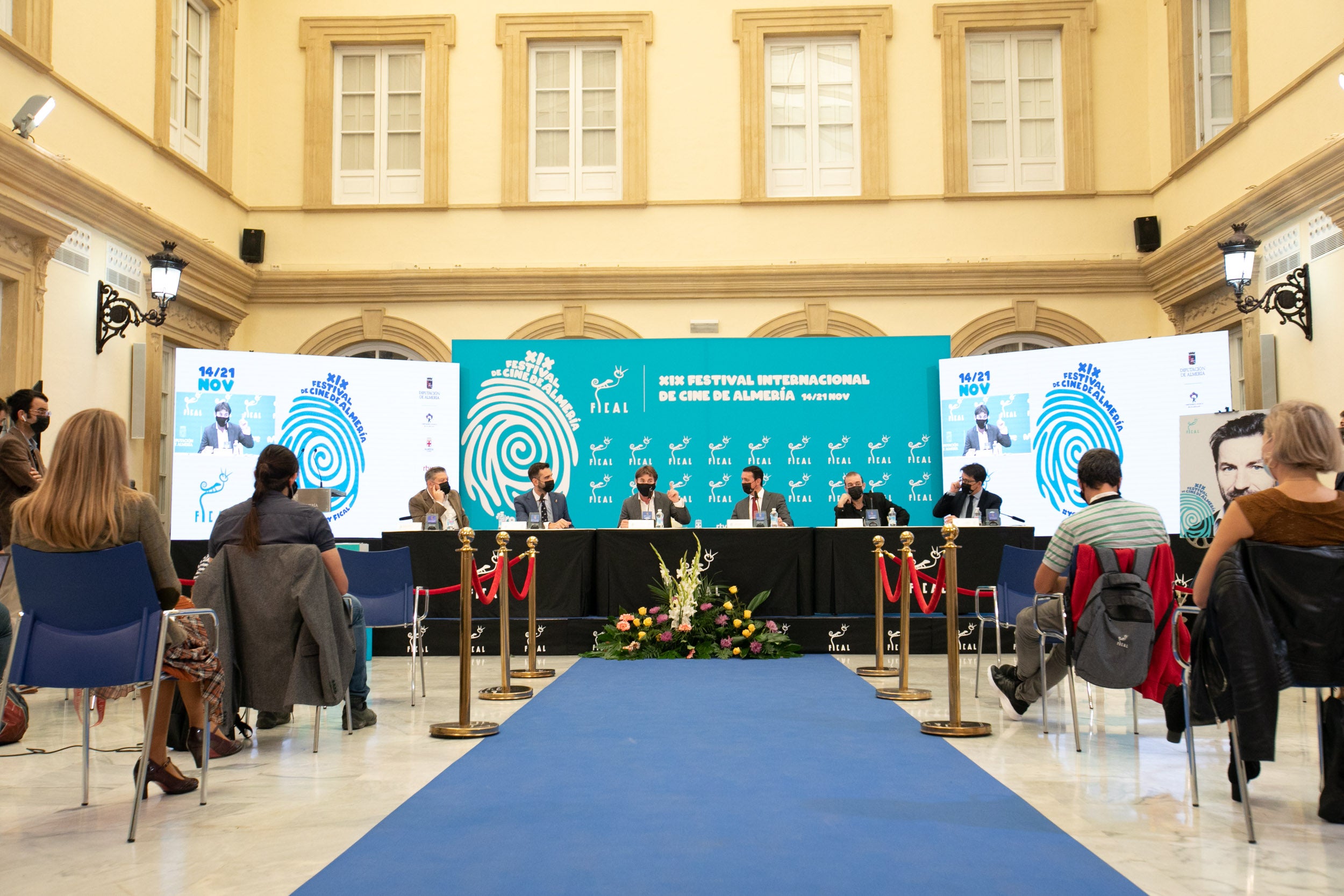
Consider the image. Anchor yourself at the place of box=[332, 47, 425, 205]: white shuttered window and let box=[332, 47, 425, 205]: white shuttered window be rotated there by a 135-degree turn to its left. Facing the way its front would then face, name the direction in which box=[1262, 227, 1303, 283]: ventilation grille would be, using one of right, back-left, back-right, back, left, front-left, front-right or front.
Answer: right

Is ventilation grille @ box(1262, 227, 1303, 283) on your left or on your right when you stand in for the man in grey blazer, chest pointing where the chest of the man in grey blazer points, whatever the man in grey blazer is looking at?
on your left

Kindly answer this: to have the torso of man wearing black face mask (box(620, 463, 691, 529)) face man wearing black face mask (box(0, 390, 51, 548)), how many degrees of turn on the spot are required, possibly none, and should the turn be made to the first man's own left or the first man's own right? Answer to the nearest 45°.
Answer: approximately 45° to the first man's own right

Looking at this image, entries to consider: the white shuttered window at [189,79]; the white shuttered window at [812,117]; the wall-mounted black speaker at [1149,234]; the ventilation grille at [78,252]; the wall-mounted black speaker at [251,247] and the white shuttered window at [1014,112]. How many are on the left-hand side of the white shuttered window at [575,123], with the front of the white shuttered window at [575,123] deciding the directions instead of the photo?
3

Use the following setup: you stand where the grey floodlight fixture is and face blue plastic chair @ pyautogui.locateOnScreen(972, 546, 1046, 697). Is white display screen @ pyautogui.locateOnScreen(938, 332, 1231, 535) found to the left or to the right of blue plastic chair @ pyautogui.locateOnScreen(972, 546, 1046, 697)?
left

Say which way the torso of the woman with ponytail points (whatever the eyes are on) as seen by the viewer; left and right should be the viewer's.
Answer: facing away from the viewer

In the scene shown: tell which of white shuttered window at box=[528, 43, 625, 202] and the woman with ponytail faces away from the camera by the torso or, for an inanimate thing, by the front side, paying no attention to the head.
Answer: the woman with ponytail

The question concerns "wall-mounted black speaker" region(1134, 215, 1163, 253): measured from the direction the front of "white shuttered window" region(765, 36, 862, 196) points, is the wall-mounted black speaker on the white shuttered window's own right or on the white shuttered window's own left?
on the white shuttered window's own left

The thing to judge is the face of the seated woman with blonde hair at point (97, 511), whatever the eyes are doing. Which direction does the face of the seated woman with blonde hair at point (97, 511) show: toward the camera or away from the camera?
away from the camera

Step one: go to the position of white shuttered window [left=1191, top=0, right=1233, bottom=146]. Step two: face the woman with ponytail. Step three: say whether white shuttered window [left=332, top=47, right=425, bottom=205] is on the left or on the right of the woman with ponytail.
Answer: right

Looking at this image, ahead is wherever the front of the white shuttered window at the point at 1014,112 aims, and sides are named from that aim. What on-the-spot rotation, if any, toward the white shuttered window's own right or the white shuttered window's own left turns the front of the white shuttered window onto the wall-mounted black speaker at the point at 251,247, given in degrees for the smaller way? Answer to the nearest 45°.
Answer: approximately 90° to the white shuttered window's own right

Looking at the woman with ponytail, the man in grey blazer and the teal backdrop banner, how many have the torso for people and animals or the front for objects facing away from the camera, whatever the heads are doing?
1

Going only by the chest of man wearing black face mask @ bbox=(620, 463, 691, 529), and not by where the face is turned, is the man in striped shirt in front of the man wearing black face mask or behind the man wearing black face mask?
in front

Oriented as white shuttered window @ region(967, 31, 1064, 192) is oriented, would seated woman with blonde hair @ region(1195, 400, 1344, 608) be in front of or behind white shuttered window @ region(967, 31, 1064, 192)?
in front

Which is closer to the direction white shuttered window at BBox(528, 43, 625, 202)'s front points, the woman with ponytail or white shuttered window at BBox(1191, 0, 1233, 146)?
the woman with ponytail

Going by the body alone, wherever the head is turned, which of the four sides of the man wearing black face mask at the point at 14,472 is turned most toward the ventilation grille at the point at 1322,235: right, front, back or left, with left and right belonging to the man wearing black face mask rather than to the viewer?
front

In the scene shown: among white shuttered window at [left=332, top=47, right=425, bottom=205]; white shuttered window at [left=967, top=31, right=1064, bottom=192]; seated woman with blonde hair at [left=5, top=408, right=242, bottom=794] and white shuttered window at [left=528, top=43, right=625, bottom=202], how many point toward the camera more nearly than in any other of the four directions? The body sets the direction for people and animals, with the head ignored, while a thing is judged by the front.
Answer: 3
